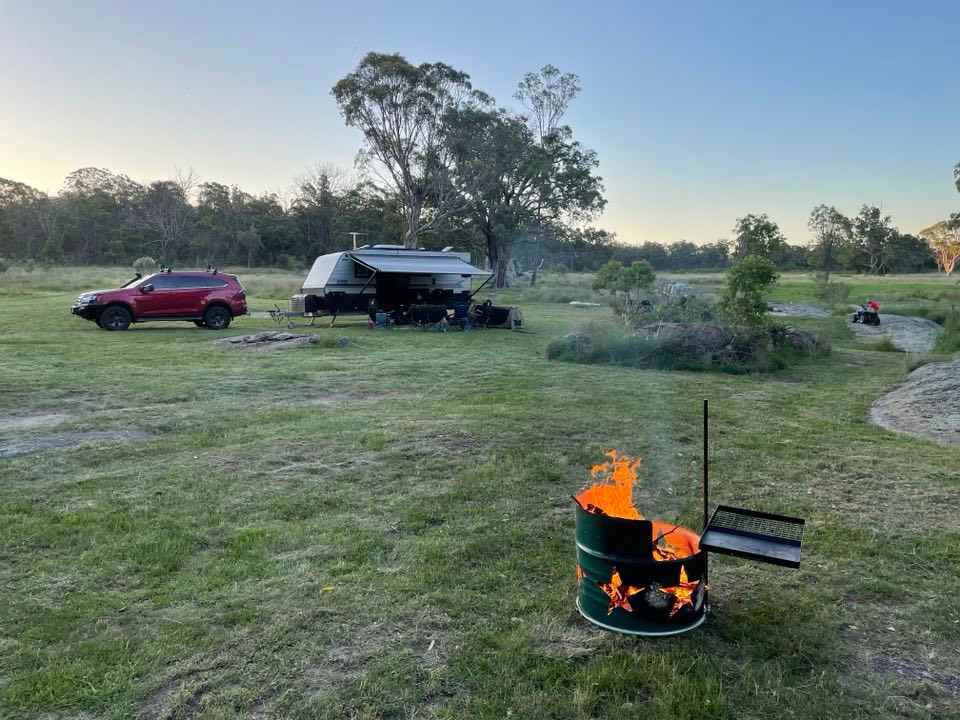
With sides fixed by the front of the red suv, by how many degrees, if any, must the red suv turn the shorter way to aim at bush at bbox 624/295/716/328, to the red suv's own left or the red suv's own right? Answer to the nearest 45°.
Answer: approximately 135° to the red suv's own left

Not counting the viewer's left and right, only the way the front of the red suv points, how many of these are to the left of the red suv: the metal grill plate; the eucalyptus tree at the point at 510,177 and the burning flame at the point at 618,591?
2

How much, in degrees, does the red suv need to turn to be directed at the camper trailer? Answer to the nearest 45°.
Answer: approximately 180°

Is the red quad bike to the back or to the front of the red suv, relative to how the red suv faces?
to the back

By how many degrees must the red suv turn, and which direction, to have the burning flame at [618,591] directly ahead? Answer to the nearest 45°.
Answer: approximately 90° to its left

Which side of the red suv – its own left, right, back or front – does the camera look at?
left

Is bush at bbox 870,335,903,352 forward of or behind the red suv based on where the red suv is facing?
behind

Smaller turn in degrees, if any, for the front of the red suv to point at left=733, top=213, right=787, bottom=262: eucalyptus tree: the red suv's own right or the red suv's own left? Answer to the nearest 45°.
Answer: approximately 135° to the red suv's own right

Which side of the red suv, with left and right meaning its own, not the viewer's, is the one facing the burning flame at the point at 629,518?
left

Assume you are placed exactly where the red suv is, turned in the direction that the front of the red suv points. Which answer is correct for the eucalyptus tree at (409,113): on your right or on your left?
on your right

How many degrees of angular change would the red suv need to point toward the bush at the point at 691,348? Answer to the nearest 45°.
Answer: approximately 135° to its left

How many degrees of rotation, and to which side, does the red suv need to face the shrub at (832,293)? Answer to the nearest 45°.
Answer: approximately 180°

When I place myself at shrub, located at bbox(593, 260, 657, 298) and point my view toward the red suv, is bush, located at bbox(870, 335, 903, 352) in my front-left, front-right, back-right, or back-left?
back-left

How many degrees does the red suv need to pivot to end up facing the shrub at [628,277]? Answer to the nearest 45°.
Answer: approximately 180°
